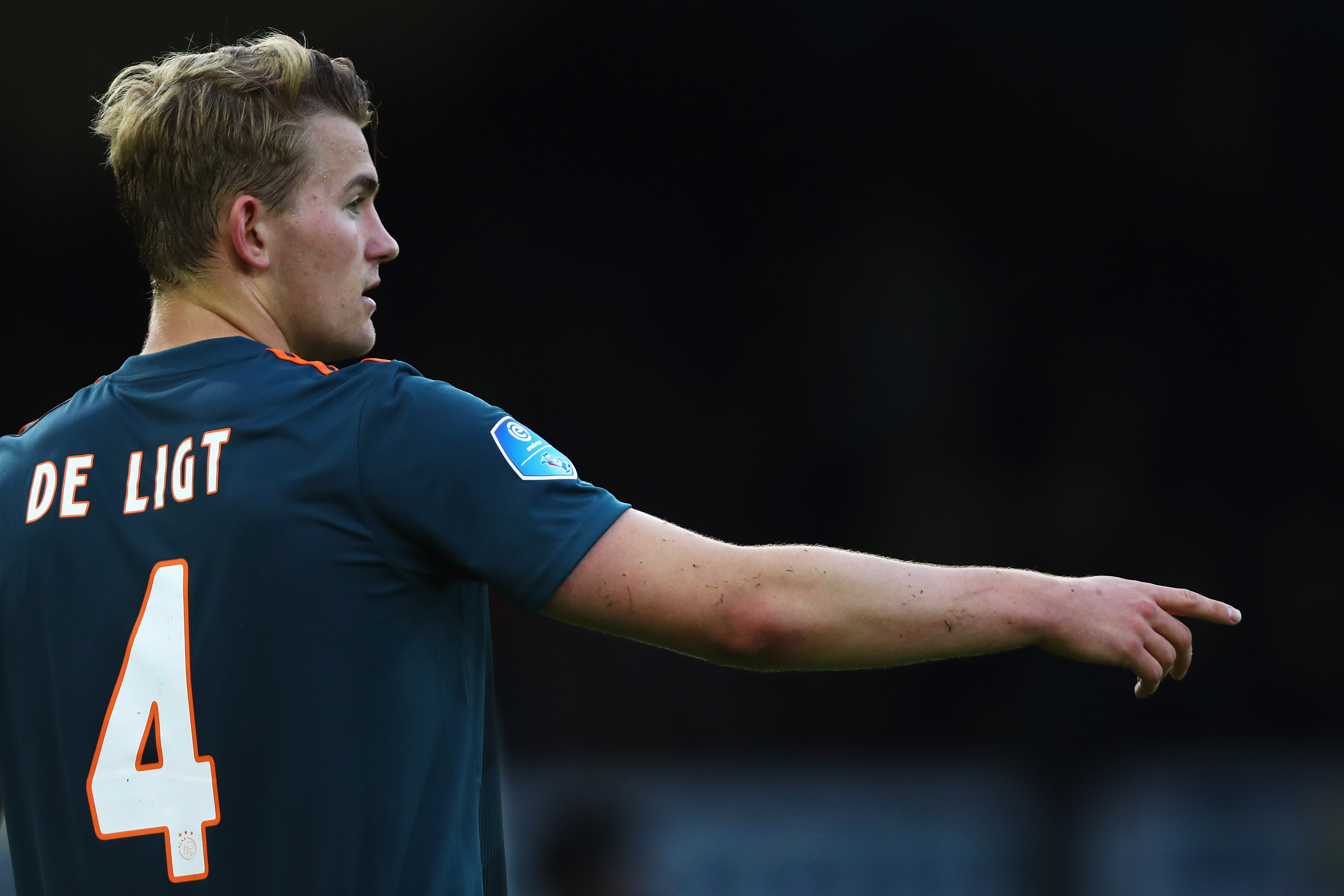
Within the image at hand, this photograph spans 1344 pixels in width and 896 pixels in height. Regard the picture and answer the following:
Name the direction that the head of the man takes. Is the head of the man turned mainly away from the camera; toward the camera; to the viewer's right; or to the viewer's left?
to the viewer's right

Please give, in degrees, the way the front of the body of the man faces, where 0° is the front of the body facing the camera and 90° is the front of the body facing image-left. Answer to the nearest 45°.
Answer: approximately 225°
